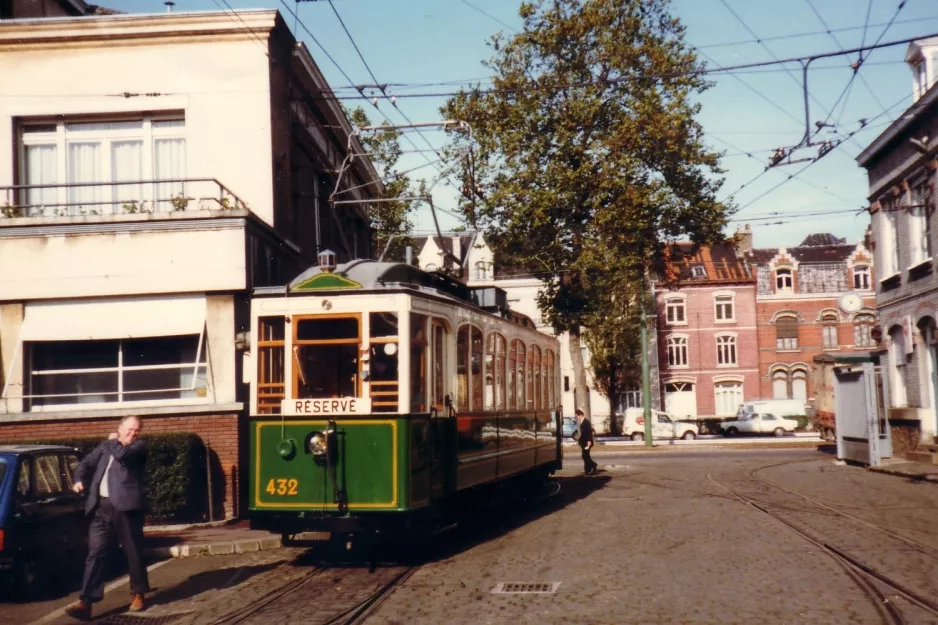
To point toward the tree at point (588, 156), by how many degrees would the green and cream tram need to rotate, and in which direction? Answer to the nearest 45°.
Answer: approximately 135° to its right

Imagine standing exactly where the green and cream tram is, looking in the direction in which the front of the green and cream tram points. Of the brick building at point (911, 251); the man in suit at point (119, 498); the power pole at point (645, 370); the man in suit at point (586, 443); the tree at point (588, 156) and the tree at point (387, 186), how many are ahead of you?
1

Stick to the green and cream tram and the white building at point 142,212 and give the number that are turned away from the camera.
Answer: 0

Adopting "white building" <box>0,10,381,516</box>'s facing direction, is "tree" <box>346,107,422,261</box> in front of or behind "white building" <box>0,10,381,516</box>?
behind

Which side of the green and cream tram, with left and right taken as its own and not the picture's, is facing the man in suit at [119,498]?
front

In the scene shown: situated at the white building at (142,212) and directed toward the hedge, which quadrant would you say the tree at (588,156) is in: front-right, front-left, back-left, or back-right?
back-left

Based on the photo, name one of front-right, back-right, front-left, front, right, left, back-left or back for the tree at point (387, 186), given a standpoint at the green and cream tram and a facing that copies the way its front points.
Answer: back-right

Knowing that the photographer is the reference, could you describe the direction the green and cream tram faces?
facing the viewer and to the left of the viewer

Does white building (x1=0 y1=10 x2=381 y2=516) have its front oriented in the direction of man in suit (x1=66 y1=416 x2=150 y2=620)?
yes

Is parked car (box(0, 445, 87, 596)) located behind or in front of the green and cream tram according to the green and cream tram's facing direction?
in front

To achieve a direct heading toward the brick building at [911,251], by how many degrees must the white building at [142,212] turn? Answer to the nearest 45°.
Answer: approximately 90° to its left

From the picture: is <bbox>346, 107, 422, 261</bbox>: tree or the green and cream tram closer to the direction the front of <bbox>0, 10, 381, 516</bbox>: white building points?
the green and cream tram

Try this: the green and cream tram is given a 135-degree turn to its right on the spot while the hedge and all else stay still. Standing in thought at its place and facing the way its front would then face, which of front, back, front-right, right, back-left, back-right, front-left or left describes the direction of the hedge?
front-left

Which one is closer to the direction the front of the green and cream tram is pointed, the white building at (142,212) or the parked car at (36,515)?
the parked car

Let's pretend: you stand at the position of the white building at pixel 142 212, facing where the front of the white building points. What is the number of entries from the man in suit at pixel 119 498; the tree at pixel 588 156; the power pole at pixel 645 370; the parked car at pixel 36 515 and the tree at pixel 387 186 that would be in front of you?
2

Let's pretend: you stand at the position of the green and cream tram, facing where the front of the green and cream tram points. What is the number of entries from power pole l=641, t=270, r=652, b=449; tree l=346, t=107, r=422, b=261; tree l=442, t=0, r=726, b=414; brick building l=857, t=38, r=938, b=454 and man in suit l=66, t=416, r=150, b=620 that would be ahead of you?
1

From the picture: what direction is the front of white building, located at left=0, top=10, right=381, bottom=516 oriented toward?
toward the camera

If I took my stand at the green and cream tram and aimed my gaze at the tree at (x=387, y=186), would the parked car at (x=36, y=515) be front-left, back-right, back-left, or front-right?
back-left
